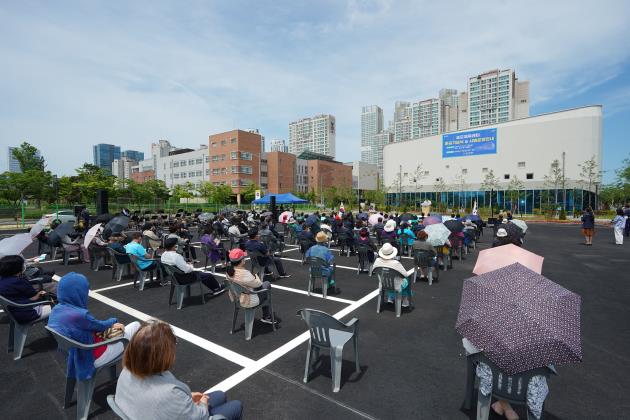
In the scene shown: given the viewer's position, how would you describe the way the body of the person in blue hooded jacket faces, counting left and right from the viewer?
facing away from the viewer and to the right of the viewer

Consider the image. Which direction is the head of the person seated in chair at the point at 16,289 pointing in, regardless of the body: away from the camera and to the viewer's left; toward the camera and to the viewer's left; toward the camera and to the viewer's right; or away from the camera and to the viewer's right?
away from the camera and to the viewer's right

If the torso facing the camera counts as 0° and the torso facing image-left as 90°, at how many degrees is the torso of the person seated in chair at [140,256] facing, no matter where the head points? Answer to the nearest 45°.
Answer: approximately 225°

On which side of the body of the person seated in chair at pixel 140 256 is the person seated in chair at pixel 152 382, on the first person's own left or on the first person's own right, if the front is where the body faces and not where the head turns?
on the first person's own right

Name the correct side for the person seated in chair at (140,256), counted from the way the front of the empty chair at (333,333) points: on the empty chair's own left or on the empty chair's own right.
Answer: on the empty chair's own left

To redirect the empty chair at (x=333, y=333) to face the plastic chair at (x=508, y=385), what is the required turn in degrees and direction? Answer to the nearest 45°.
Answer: approximately 90° to its right

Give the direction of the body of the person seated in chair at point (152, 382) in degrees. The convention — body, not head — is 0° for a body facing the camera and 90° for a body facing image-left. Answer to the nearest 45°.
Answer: approximately 225°

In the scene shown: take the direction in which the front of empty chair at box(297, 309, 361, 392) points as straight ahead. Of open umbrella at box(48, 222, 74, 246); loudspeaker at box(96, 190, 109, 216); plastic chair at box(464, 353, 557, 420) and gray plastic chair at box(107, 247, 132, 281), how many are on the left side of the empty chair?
3

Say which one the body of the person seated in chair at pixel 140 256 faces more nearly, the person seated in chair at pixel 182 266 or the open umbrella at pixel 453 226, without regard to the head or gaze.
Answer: the open umbrella

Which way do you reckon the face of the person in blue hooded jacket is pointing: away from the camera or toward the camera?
away from the camera

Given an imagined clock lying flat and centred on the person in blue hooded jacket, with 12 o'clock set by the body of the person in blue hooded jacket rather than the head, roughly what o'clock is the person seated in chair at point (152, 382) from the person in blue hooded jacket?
The person seated in chair is roughly at 4 o'clock from the person in blue hooded jacket.
